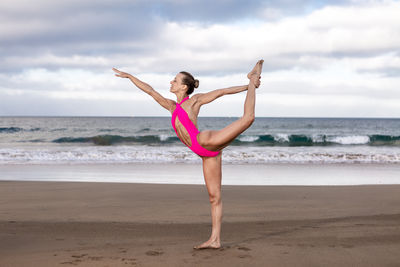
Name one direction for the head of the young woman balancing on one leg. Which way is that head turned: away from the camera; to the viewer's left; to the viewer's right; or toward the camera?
to the viewer's left

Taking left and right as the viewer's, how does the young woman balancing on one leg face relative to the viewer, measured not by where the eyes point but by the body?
facing to the left of the viewer
